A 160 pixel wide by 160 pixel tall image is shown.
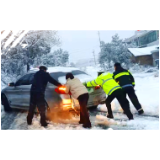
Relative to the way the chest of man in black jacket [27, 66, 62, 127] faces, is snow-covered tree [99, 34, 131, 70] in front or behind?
in front

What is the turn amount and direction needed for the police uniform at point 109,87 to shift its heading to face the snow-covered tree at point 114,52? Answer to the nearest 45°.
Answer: approximately 45° to its right

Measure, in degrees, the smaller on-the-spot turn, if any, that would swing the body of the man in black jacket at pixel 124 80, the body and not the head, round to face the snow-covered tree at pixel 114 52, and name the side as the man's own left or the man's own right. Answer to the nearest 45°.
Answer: approximately 45° to the man's own right

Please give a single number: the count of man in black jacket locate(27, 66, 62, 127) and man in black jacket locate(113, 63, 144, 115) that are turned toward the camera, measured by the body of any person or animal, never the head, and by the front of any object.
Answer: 0

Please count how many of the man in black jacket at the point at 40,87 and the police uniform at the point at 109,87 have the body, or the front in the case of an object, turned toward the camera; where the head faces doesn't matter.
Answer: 0

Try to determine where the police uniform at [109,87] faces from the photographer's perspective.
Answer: facing away from the viewer and to the left of the viewer

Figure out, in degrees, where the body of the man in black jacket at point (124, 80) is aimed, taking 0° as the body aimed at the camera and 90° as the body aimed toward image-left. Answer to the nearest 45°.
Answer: approximately 135°

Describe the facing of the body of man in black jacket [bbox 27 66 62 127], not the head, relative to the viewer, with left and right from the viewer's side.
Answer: facing away from the viewer and to the right of the viewer
